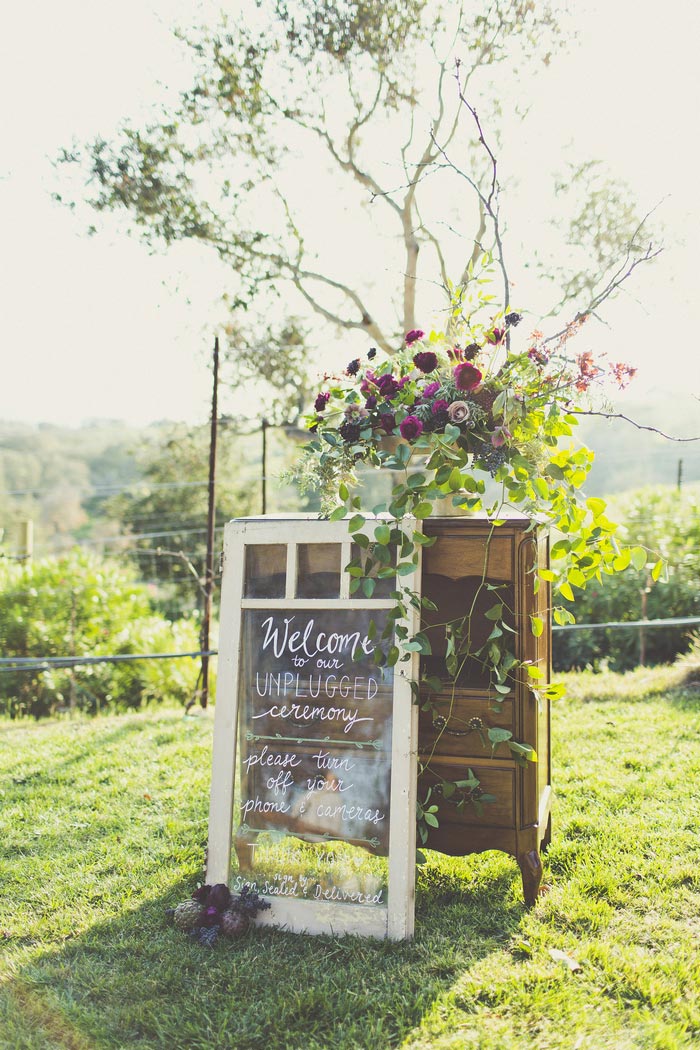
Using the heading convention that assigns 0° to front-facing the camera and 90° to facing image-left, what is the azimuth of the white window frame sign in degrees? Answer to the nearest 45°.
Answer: approximately 45°

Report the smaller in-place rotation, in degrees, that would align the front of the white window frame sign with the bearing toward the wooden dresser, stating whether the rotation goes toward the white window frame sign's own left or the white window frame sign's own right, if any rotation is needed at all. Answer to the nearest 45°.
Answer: approximately 135° to the white window frame sign's own left
